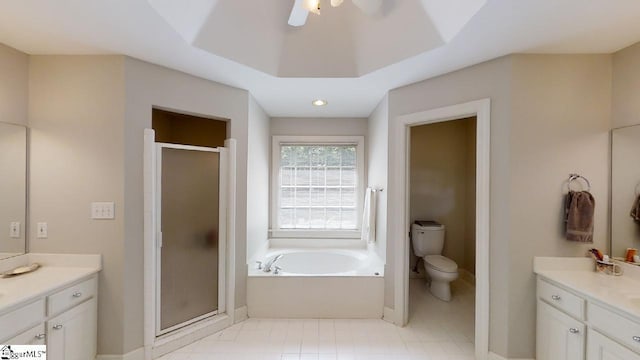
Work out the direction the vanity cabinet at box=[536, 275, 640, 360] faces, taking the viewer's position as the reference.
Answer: facing the viewer and to the left of the viewer

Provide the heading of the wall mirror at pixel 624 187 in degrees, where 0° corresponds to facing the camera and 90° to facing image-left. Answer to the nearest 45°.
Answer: approximately 45°

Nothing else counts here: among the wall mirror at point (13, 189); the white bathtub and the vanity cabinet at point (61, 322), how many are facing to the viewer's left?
0

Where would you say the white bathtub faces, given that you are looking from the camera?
facing the viewer

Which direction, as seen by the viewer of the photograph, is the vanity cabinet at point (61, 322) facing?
facing the viewer and to the right of the viewer

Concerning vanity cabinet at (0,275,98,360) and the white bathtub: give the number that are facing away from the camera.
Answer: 0

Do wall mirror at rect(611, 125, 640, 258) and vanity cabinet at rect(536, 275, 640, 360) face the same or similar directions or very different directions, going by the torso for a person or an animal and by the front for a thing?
same or similar directions

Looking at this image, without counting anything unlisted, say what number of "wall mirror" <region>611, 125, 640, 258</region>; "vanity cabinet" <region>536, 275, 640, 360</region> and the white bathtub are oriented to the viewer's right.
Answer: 0

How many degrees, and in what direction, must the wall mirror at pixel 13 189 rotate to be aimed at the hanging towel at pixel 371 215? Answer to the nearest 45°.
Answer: approximately 45° to its left

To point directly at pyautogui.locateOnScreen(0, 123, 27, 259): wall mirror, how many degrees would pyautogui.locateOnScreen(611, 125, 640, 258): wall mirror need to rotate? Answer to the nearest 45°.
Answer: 0° — it already faces it

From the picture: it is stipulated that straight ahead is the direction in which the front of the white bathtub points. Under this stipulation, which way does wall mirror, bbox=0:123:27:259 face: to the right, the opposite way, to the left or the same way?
to the left

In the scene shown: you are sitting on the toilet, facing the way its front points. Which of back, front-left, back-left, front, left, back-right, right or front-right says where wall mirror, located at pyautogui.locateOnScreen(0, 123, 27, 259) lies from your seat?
right
